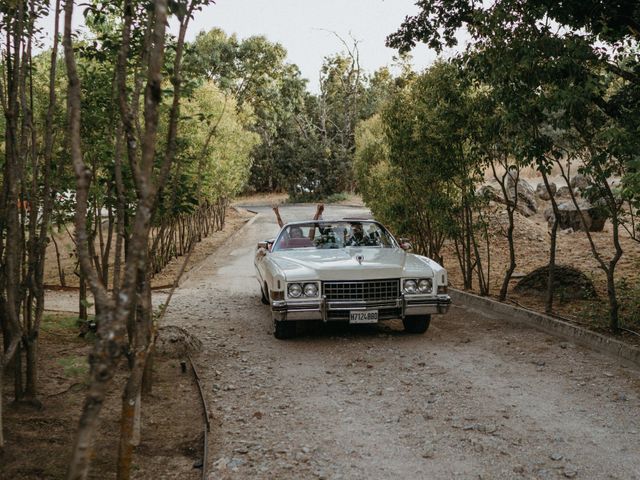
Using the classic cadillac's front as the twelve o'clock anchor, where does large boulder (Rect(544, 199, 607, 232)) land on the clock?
The large boulder is roughly at 7 o'clock from the classic cadillac.

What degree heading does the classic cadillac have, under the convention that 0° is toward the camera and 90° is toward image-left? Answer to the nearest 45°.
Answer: approximately 0°

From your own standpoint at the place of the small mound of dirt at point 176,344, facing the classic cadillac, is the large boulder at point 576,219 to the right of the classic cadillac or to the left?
left

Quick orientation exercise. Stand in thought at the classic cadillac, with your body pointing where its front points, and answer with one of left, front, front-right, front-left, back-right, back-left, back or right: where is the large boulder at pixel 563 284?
back-left
